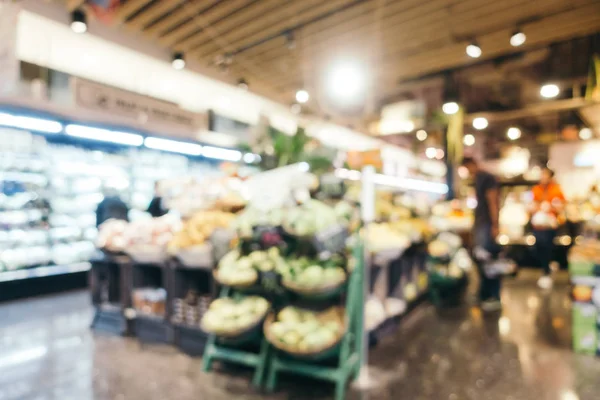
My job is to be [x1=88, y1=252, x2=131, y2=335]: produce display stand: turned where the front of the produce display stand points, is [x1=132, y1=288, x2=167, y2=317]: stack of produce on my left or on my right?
on my left

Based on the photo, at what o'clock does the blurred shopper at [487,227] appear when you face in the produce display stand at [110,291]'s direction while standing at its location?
The blurred shopper is roughly at 8 o'clock from the produce display stand.

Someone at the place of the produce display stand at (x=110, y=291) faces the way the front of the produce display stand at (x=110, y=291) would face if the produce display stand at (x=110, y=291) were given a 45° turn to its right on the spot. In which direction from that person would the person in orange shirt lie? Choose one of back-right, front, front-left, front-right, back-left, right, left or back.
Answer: back

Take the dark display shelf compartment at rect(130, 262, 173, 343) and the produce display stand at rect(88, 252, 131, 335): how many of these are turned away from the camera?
0

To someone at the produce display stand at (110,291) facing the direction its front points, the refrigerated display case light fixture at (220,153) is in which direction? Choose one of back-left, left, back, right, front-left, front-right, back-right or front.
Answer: back

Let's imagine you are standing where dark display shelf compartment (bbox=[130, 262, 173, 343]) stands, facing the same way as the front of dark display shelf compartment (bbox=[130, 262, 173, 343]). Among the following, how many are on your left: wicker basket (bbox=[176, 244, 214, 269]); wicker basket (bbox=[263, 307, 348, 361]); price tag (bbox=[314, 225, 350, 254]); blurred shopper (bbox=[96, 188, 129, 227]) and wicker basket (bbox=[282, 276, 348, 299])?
4

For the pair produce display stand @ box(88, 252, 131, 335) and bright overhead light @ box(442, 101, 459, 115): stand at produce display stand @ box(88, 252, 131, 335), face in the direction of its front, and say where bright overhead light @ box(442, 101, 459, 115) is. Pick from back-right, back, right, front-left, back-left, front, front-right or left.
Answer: back-left

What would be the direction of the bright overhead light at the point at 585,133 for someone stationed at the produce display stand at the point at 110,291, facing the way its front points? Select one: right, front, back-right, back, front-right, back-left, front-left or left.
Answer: back-left

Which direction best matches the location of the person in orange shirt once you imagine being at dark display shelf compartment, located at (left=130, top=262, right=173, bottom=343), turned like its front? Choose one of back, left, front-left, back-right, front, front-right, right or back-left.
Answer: back-left

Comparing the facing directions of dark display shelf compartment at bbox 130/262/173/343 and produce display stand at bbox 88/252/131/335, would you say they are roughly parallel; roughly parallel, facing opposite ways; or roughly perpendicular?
roughly parallel

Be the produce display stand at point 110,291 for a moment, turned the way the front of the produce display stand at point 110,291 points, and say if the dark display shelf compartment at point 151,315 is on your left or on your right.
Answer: on your left

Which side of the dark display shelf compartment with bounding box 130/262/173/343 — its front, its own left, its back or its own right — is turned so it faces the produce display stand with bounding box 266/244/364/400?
left

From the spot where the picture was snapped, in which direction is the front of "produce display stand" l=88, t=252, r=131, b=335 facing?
facing the viewer and to the left of the viewer

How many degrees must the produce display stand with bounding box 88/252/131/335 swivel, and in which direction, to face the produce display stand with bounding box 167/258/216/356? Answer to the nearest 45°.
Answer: approximately 90° to its left
